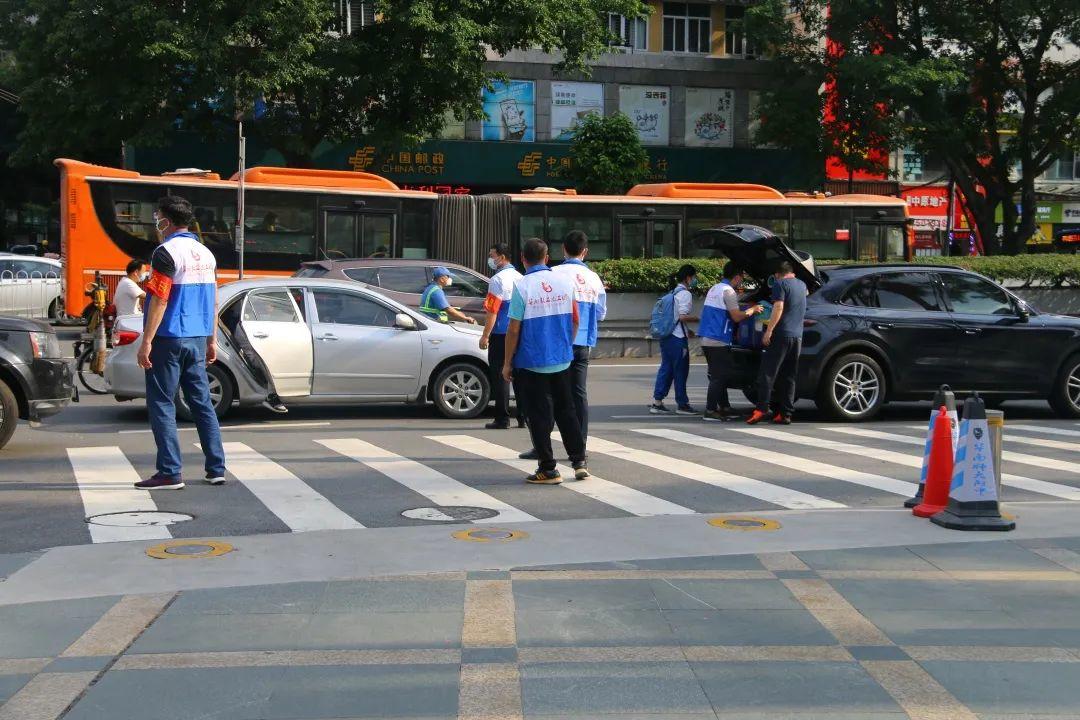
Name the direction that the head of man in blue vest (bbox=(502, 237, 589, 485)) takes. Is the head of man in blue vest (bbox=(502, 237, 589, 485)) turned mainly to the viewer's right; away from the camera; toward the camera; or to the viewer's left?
away from the camera

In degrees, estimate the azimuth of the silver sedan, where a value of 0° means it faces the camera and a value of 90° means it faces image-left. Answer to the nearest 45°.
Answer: approximately 270°

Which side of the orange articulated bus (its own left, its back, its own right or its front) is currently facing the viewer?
right

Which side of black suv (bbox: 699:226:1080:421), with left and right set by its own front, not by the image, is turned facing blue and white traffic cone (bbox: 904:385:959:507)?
right

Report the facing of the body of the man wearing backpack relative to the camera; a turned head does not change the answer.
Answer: to the viewer's right

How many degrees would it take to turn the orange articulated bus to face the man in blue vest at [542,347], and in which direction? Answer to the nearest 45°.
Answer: approximately 90° to its right

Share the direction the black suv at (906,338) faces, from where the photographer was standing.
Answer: facing to the right of the viewer

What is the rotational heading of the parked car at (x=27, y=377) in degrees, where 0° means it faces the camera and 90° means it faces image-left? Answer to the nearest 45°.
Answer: approximately 270°

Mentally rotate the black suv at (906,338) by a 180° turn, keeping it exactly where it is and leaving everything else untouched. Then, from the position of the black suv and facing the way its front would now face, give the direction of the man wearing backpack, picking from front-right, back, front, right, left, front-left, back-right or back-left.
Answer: front

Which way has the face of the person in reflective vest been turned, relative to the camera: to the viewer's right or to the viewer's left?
to the viewer's right

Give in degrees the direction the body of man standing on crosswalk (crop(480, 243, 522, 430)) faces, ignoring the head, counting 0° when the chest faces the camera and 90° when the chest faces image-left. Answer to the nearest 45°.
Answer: approximately 90°

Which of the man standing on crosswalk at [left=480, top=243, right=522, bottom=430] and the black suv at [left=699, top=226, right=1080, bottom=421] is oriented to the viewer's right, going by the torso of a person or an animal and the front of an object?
the black suv

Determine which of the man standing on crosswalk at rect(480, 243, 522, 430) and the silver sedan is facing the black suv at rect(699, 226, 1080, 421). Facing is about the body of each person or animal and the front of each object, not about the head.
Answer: the silver sedan

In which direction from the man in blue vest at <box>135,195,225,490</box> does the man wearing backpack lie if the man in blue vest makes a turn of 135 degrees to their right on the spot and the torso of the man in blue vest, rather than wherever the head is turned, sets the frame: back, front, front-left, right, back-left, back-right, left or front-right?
front-left
